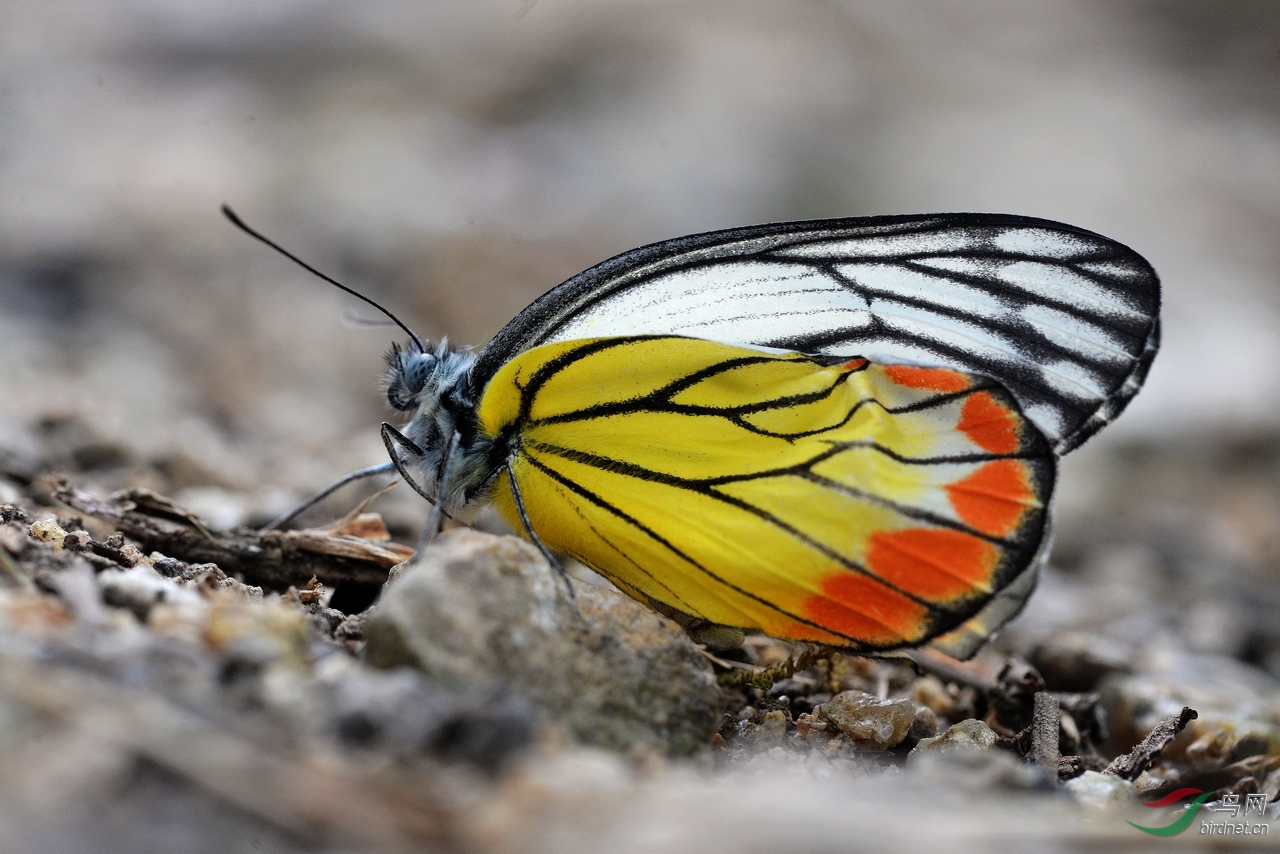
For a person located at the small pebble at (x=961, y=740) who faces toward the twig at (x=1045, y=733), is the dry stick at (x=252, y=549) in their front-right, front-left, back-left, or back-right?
back-left

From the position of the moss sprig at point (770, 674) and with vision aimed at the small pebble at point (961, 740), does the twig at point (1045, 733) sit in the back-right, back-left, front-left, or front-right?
front-left

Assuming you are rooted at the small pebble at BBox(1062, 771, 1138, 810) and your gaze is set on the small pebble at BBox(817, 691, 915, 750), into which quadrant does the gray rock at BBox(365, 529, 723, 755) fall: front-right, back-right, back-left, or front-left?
front-left

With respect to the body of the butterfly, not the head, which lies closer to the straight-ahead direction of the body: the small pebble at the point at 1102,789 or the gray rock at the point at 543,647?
the gray rock

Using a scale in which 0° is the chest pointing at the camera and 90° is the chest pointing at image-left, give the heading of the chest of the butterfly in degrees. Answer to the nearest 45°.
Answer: approximately 90°

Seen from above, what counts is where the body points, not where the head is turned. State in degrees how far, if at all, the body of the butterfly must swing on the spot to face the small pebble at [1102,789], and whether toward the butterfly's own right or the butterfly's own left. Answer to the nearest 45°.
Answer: approximately 135° to the butterfly's own left

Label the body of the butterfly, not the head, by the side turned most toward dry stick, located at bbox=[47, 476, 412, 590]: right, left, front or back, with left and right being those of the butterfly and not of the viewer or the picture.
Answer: front

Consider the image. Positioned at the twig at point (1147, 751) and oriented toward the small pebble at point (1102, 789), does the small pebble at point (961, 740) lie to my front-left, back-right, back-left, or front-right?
front-right
